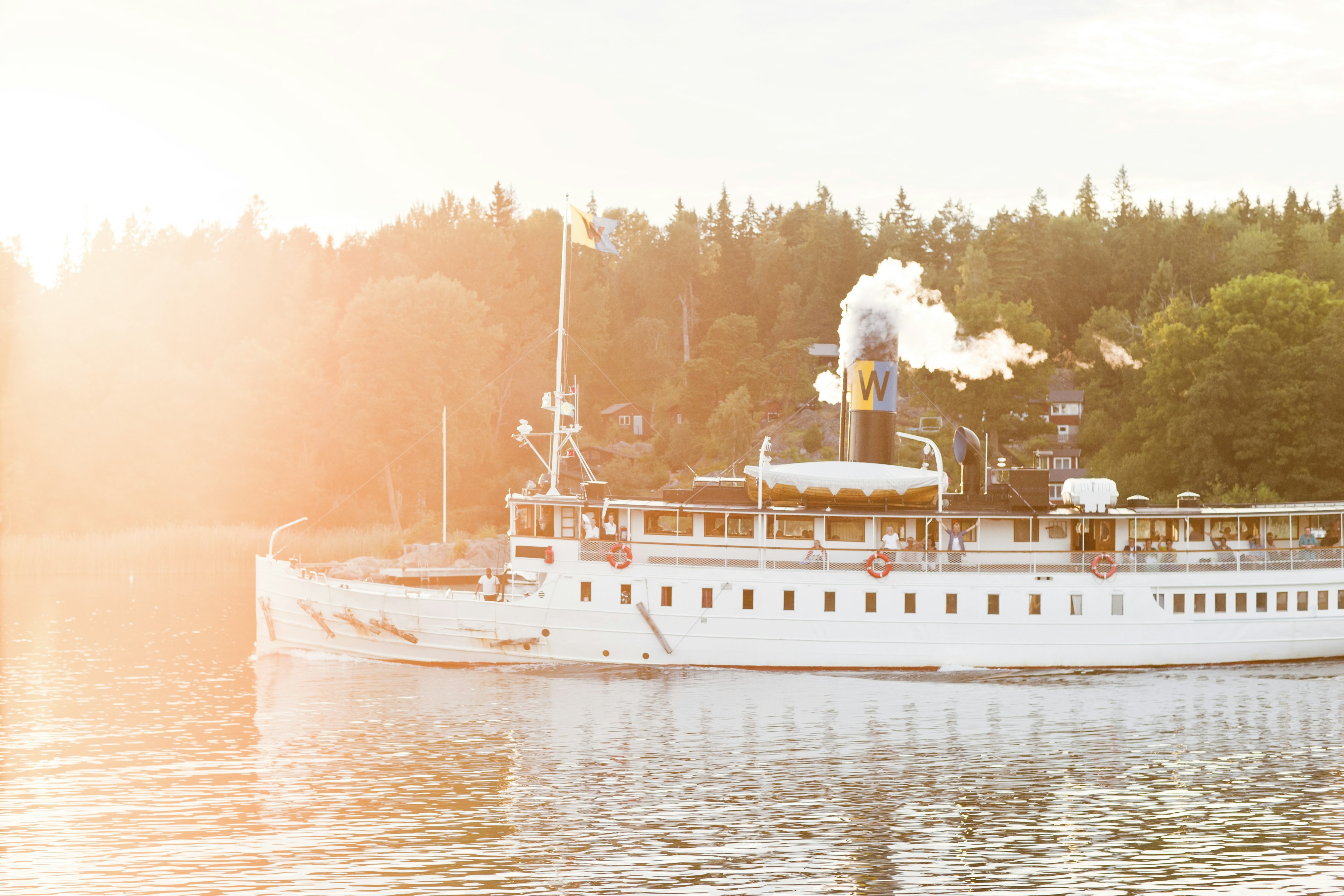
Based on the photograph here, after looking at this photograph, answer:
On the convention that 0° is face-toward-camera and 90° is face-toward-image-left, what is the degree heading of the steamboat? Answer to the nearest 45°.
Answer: approximately 90°
